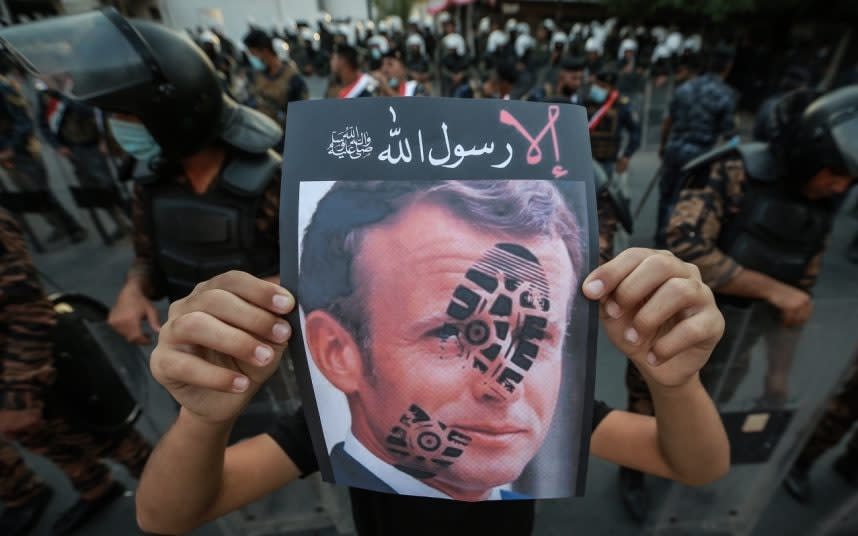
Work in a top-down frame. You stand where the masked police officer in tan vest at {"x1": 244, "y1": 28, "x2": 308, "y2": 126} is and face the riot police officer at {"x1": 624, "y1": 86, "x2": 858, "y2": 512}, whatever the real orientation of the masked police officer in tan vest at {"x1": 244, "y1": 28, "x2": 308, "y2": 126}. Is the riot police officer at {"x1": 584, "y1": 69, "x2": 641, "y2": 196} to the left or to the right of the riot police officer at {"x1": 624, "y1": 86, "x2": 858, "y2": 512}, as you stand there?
left

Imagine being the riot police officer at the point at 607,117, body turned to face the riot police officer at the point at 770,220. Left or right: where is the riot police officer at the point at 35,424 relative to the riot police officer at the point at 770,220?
right

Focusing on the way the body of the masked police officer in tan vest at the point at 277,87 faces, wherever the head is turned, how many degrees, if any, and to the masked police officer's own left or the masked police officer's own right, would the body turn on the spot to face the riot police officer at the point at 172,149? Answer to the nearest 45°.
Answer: approximately 45° to the masked police officer's own left

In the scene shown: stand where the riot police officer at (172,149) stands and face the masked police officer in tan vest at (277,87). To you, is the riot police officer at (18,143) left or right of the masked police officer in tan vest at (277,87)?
left

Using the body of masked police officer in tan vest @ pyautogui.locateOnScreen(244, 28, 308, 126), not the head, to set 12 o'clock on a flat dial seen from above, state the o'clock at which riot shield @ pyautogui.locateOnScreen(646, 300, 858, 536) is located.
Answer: The riot shield is roughly at 10 o'clock from the masked police officer in tan vest.
